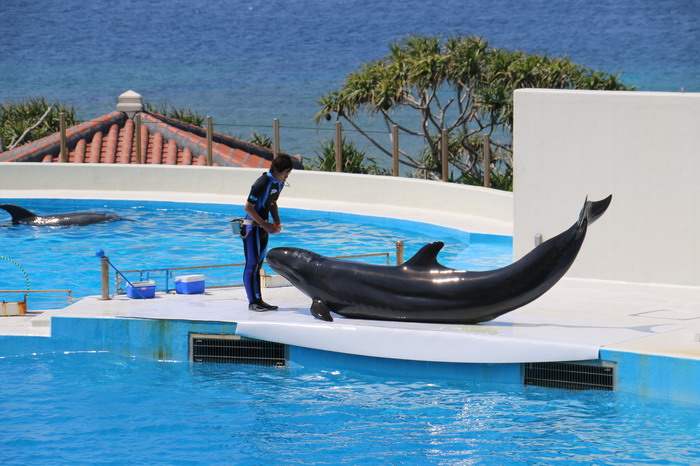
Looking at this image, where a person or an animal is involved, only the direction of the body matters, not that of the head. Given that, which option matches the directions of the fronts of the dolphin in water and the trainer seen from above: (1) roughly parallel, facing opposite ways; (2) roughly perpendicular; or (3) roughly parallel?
roughly parallel

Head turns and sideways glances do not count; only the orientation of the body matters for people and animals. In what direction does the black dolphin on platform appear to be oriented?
to the viewer's left

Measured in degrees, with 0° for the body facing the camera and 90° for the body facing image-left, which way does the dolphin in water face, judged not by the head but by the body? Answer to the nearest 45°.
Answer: approximately 270°

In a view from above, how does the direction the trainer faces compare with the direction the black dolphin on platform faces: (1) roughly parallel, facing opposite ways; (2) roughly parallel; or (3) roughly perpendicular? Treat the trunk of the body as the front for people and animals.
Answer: roughly parallel, facing opposite ways

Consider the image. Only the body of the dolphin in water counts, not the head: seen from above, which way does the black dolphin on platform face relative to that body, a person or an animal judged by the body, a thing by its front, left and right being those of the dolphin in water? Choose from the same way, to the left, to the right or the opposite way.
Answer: the opposite way

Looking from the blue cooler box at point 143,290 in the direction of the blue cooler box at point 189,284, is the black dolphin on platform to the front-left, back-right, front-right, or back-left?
front-right

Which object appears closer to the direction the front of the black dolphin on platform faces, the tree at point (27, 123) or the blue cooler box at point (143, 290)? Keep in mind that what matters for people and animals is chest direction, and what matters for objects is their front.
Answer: the blue cooler box

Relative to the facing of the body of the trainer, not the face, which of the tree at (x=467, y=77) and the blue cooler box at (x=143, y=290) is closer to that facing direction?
the tree

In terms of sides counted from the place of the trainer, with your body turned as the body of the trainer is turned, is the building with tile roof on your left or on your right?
on your left

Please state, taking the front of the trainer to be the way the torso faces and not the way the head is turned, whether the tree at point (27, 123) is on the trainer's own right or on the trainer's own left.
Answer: on the trainer's own left

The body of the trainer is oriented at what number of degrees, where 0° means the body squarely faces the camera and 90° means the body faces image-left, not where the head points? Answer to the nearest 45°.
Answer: approximately 270°
